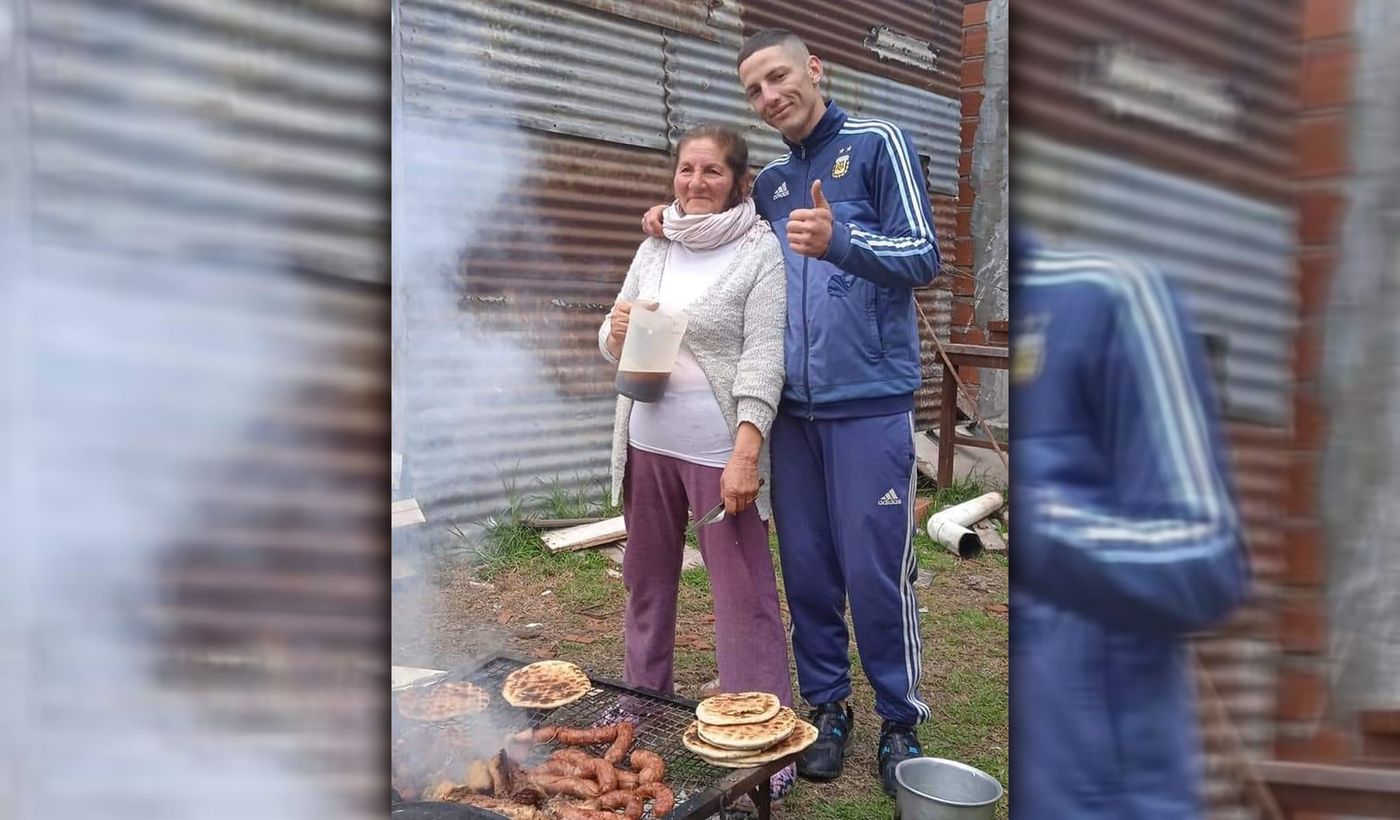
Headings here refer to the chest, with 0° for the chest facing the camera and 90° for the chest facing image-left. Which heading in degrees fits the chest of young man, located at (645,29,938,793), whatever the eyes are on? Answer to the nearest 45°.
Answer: approximately 45°
